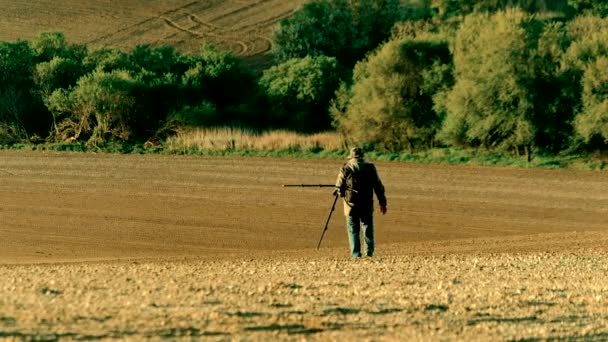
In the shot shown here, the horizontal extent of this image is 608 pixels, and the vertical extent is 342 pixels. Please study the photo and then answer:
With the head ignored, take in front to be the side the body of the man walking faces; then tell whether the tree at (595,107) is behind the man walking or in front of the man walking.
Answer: in front

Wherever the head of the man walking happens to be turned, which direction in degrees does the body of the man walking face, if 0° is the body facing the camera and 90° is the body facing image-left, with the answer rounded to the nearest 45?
approximately 180°

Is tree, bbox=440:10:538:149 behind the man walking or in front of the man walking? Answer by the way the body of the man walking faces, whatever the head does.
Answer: in front
